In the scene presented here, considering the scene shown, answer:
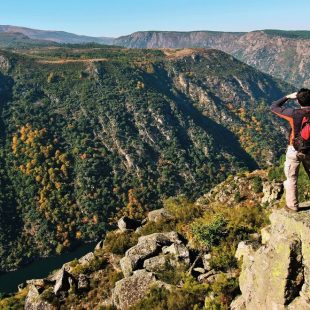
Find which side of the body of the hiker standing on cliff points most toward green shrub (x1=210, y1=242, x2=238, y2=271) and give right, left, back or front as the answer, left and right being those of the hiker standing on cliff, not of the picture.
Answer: front

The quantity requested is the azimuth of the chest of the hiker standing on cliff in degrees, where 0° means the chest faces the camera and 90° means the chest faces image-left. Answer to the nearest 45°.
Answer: approximately 180°

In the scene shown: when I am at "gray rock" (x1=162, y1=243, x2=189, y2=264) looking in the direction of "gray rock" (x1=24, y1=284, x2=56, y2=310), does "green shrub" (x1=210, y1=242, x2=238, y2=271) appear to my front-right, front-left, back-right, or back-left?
back-left

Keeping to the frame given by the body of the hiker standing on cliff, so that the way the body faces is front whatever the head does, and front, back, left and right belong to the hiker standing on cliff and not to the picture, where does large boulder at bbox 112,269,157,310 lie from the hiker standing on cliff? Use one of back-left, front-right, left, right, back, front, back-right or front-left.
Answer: front-left

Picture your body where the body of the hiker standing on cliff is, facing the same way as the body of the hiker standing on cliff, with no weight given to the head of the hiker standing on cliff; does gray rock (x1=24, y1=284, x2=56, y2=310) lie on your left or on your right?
on your left

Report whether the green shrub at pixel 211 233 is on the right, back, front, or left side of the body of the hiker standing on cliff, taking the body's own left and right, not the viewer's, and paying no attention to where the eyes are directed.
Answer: front

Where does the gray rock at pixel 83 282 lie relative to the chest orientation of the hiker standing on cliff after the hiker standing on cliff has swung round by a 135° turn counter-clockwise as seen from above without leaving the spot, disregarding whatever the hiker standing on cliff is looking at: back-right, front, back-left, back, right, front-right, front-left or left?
right

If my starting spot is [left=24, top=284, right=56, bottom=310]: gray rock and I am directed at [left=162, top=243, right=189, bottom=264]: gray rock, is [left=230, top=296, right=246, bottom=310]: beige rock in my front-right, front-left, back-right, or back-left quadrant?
front-right

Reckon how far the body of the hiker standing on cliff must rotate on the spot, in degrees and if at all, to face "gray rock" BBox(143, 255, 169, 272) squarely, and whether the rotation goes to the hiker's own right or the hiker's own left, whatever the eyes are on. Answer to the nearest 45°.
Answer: approximately 45° to the hiker's own left

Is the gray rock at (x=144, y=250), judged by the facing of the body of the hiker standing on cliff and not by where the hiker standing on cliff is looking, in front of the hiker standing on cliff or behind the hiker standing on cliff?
in front

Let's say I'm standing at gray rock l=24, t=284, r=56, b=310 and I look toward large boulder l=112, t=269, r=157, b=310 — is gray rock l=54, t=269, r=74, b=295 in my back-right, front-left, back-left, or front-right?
front-left
